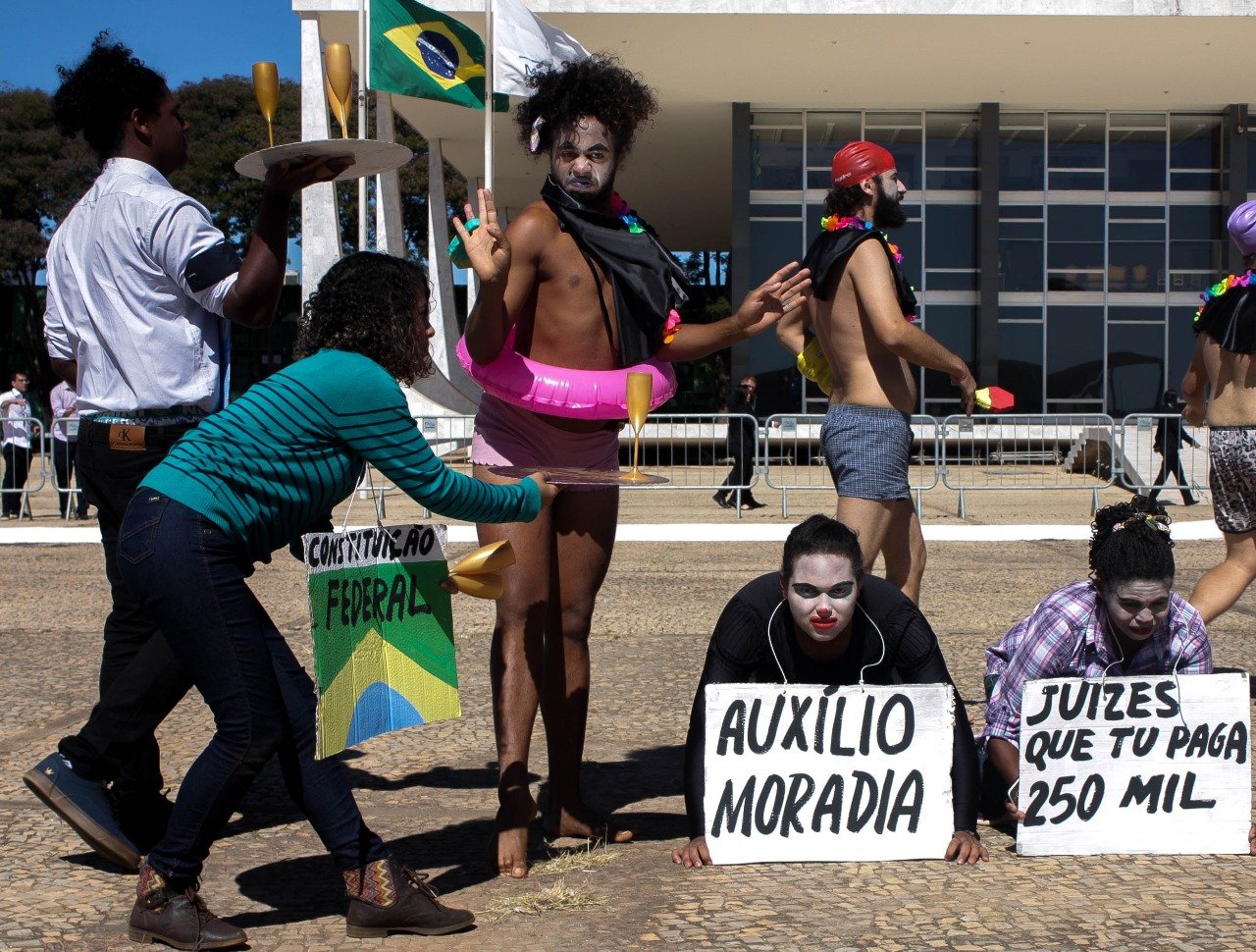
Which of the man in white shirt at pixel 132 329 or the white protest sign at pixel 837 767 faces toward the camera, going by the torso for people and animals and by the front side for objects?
the white protest sign

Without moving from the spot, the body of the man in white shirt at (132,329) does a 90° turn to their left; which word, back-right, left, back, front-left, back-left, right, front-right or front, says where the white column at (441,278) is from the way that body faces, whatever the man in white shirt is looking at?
front-right

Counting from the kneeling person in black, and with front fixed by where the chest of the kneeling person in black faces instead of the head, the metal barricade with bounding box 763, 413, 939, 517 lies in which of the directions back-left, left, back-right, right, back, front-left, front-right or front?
back

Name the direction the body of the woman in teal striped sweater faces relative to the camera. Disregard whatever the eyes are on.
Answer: to the viewer's right

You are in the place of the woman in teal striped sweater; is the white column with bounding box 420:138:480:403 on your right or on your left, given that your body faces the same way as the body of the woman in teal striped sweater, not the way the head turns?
on your left

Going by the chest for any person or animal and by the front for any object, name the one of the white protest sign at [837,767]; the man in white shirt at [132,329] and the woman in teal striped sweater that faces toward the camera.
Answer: the white protest sign

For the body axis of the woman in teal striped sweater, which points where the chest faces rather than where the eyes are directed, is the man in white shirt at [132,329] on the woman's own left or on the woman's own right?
on the woman's own left

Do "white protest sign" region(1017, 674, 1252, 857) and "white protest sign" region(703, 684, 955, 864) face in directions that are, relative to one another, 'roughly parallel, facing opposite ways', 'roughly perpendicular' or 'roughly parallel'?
roughly parallel

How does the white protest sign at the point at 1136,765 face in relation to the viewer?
toward the camera

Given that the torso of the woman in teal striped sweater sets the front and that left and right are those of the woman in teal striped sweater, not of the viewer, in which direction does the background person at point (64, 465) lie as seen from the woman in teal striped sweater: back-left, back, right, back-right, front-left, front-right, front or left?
left

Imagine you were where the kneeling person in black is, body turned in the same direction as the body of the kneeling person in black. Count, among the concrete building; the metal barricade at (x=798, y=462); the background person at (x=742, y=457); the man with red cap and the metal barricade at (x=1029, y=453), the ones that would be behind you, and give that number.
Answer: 5

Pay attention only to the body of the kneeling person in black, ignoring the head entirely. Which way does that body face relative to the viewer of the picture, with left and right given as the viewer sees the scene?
facing the viewer

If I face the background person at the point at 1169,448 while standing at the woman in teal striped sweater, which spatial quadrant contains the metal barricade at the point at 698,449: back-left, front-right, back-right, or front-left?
front-left

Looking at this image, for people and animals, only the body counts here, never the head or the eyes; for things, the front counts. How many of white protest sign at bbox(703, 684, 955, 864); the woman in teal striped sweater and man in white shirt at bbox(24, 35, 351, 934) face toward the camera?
1

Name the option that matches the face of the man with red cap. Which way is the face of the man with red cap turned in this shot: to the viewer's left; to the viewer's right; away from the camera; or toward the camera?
to the viewer's right

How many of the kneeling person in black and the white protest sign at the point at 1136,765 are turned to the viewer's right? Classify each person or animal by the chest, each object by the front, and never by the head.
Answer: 0

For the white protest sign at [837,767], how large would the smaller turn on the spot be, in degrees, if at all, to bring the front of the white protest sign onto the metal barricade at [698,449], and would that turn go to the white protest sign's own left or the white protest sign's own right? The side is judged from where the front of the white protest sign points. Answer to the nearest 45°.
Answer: approximately 180°
